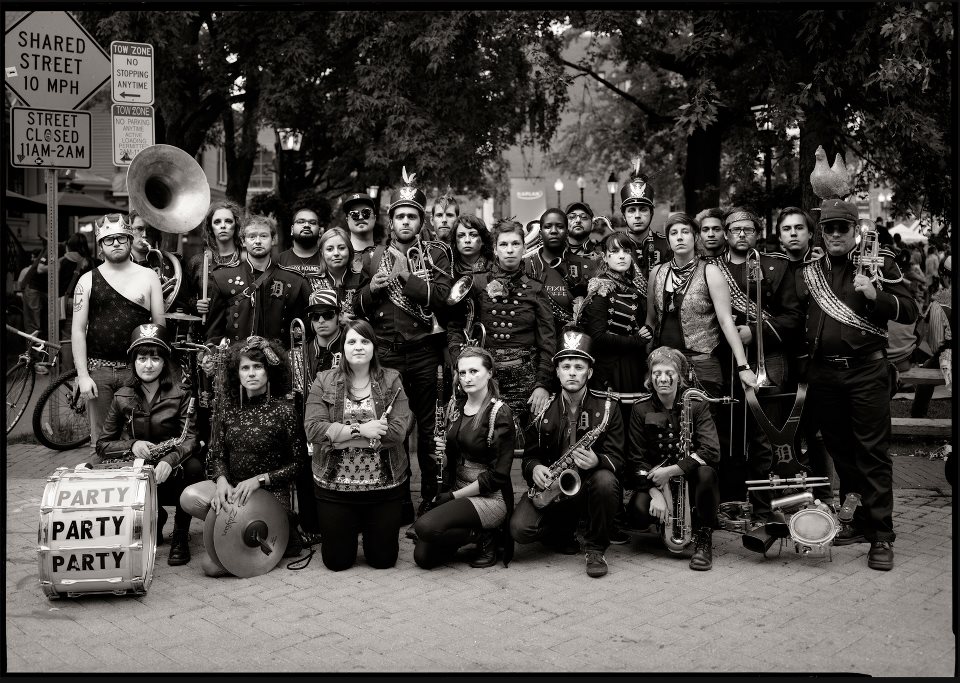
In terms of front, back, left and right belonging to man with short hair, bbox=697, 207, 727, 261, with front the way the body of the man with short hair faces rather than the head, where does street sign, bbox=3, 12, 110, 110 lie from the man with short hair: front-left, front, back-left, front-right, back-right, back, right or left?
right

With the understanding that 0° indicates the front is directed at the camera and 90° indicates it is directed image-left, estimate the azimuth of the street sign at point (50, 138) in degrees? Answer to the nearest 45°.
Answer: approximately 0°

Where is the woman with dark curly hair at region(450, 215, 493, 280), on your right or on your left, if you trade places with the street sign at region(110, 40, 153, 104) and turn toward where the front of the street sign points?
on your left

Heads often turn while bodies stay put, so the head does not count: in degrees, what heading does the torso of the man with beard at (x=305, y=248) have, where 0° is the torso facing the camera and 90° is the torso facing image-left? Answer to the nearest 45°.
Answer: approximately 0°
